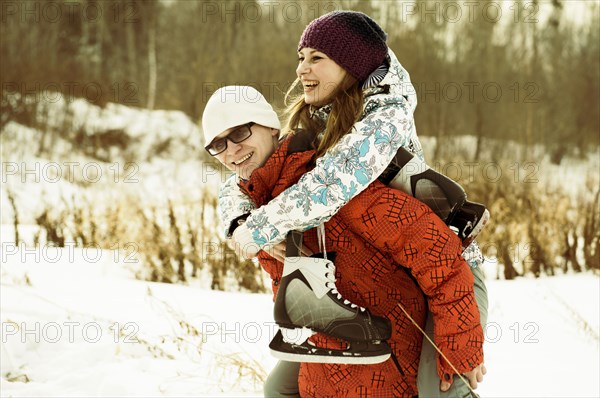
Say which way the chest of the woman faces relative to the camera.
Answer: to the viewer's left
